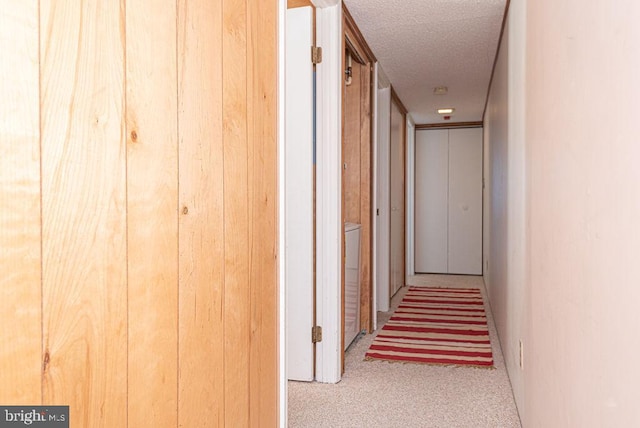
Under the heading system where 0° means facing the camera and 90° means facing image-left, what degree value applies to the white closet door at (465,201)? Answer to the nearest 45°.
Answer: approximately 0°

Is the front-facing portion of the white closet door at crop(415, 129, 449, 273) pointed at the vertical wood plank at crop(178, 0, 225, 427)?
yes

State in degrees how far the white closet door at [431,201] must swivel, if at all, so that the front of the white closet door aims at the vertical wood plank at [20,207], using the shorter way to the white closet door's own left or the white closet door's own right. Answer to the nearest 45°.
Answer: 0° — it already faces it

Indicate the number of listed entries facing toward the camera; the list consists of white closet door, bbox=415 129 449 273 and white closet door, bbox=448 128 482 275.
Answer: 2

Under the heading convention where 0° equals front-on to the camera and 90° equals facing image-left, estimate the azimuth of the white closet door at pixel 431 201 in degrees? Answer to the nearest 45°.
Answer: approximately 0°

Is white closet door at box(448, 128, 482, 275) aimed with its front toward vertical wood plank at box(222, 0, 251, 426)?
yes
